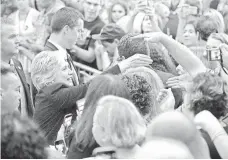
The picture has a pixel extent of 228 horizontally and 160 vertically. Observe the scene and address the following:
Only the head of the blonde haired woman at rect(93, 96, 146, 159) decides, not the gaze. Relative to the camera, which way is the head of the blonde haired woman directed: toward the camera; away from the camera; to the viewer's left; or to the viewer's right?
away from the camera

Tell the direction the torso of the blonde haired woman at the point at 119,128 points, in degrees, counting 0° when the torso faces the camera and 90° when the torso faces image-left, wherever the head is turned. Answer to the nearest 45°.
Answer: approximately 180°

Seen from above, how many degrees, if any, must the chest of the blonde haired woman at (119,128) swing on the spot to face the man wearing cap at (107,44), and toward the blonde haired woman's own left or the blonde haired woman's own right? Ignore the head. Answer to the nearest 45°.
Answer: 0° — they already face them
